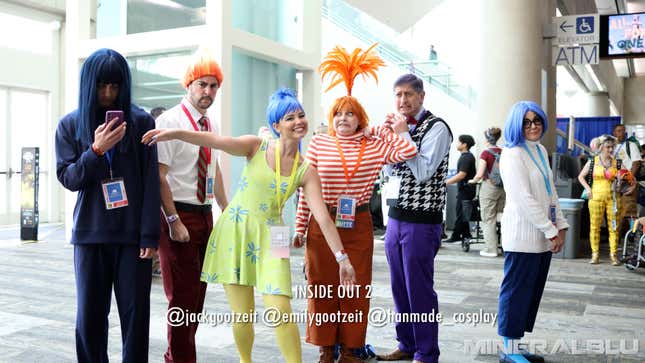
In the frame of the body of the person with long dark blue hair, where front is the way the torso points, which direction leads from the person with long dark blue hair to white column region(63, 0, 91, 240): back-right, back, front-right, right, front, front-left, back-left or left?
back

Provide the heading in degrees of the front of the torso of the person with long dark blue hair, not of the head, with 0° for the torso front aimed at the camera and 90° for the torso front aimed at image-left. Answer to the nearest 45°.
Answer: approximately 0°

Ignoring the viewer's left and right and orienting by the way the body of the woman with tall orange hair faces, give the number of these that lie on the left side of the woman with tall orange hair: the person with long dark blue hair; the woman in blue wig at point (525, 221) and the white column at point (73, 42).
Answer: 1

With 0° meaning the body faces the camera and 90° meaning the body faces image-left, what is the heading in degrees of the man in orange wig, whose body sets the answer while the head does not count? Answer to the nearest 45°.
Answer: approximately 315°

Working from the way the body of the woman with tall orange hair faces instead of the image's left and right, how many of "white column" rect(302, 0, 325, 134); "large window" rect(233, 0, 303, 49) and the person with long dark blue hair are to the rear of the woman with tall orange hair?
2

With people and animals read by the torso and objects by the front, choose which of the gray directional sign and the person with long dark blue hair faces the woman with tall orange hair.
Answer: the gray directional sign

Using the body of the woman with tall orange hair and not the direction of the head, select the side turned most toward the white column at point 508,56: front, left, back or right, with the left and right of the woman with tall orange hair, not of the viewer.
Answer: back
